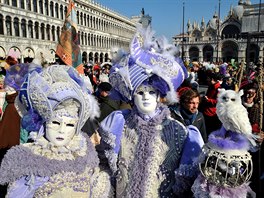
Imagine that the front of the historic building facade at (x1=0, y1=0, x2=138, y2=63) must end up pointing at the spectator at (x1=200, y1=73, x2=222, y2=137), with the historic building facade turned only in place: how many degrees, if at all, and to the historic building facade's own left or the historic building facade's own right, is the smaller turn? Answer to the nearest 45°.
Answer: approximately 45° to the historic building facade's own right

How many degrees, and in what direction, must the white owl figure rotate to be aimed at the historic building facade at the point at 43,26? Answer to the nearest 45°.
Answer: approximately 90° to its right

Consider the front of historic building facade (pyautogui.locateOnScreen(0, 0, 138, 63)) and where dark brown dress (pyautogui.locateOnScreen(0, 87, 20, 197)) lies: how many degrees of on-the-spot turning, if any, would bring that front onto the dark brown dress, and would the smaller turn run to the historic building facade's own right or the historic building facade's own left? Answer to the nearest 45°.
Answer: approximately 45° to the historic building facade's own right

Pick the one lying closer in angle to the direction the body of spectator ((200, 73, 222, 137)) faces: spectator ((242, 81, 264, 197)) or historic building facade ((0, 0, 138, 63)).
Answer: the historic building facade

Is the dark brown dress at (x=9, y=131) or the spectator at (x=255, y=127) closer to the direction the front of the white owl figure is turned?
the dark brown dress
